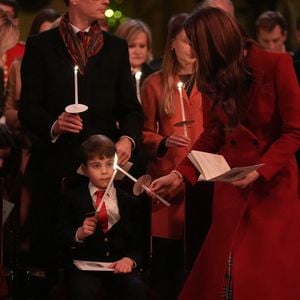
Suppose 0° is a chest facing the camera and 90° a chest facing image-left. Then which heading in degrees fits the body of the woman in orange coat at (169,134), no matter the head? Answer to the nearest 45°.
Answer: approximately 315°

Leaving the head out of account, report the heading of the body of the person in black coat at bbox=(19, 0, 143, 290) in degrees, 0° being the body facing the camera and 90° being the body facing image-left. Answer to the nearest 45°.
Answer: approximately 0°

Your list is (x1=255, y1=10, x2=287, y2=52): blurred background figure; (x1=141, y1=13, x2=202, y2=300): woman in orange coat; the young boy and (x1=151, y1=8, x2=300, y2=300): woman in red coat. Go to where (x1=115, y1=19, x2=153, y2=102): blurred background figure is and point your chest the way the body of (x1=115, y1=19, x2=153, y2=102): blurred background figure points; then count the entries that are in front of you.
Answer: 3

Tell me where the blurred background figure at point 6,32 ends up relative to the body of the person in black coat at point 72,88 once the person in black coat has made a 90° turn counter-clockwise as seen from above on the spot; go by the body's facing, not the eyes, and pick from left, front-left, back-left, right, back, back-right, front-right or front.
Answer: back-left

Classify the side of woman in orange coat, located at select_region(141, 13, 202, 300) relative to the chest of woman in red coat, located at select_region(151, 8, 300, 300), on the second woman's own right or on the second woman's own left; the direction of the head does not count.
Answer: on the second woman's own right

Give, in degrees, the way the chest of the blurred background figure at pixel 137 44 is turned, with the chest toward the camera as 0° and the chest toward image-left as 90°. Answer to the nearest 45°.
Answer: approximately 0°

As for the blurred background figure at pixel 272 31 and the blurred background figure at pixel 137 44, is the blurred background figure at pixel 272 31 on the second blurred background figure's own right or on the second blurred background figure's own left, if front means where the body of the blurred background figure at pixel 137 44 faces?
on the second blurred background figure's own left
